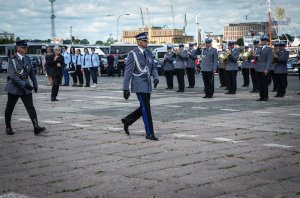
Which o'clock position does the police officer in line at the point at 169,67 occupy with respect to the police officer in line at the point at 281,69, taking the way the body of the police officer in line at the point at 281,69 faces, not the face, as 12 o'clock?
the police officer in line at the point at 169,67 is roughly at 3 o'clock from the police officer in line at the point at 281,69.

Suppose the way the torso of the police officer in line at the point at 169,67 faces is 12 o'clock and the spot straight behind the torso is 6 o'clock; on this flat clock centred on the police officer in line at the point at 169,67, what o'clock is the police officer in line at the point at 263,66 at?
the police officer in line at the point at 263,66 is roughly at 10 o'clock from the police officer in line at the point at 169,67.

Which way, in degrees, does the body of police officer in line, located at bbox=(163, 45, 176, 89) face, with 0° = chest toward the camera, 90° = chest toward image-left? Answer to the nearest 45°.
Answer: approximately 45°

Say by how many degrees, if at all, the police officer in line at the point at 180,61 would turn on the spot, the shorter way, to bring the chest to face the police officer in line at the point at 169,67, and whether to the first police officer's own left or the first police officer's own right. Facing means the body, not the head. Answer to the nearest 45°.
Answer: approximately 90° to the first police officer's own right
